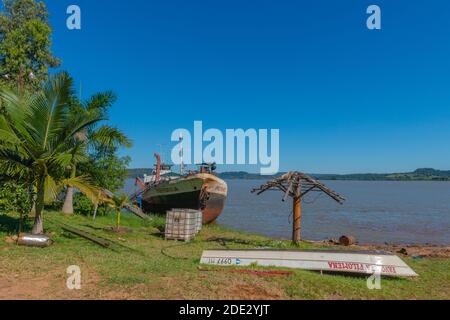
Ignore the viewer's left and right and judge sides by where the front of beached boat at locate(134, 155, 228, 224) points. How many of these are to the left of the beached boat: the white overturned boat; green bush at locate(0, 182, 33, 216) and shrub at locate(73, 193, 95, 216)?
0

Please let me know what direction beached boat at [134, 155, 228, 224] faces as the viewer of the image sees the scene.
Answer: facing the viewer and to the right of the viewer

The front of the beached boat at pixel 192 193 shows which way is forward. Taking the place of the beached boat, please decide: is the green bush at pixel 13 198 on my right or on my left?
on my right

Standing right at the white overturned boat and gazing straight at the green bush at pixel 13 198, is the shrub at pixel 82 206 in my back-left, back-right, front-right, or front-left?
front-right

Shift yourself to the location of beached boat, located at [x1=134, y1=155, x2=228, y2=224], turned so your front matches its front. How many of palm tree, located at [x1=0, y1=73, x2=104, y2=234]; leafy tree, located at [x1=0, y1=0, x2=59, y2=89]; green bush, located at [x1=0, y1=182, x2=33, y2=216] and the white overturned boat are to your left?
0

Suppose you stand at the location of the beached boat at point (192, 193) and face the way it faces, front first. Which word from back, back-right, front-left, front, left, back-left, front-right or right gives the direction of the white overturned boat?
front-right

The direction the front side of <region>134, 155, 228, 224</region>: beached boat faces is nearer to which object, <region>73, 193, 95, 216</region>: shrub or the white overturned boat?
the white overturned boat

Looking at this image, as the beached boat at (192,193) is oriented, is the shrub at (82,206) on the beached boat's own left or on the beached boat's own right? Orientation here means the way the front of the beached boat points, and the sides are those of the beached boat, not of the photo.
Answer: on the beached boat's own right

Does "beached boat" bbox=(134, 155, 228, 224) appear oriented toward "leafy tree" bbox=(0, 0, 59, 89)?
no

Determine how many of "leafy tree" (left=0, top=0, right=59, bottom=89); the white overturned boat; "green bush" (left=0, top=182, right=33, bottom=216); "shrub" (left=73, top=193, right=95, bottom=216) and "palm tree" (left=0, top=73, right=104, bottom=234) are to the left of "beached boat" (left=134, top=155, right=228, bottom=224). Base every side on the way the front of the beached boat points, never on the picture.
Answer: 0

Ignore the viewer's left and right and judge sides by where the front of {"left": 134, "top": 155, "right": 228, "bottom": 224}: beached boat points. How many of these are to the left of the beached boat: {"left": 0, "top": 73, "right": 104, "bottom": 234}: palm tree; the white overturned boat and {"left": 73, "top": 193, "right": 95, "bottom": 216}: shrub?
0

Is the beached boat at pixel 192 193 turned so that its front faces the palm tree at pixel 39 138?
no
